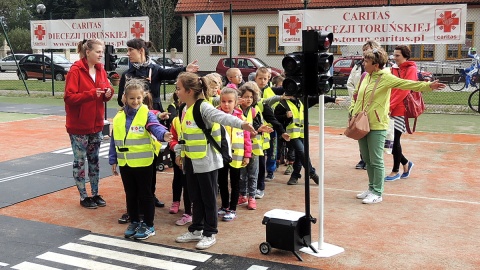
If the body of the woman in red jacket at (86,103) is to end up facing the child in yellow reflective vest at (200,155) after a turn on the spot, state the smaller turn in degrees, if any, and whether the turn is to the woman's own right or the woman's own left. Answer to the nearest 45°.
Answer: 0° — they already face them

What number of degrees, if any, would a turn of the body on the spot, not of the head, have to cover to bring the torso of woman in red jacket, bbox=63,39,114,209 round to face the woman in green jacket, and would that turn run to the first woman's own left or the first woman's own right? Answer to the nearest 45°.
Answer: approximately 45° to the first woman's own left

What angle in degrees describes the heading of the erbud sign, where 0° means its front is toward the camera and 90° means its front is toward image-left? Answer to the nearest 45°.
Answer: approximately 0°

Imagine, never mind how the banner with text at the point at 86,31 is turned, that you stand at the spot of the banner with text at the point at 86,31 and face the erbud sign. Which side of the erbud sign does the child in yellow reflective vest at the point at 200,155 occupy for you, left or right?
right

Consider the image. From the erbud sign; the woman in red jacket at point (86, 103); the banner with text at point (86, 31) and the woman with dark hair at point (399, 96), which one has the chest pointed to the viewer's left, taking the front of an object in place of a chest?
the woman with dark hair

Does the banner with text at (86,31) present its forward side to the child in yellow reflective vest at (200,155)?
yes
